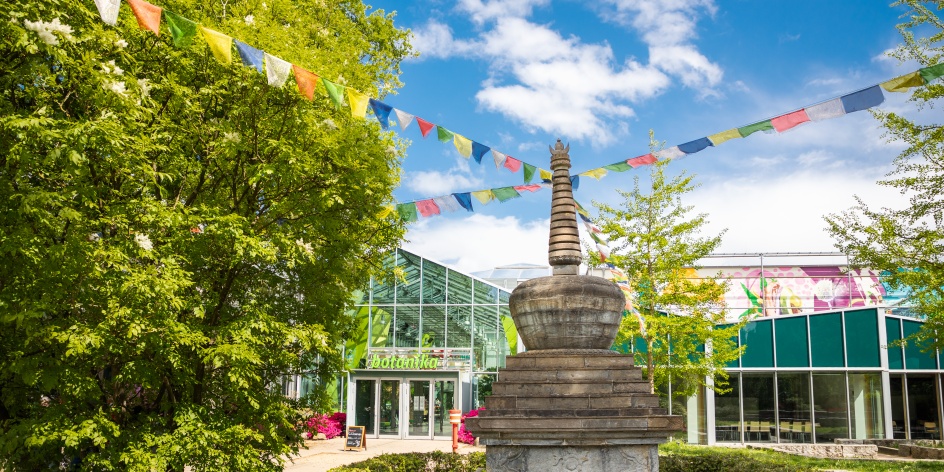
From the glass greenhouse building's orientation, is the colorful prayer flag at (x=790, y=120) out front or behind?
out front

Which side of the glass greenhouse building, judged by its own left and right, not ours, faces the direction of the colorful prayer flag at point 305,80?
front

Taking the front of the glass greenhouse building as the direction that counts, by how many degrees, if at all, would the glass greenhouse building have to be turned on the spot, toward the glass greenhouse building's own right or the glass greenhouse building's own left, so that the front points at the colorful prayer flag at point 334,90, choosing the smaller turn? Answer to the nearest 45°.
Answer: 0° — it already faces it

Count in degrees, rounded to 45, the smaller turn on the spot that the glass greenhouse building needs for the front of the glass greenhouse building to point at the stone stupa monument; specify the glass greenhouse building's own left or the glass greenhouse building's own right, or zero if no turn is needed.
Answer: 0° — it already faces it

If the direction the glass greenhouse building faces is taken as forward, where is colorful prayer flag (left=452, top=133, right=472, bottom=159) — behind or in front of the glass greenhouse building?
in front

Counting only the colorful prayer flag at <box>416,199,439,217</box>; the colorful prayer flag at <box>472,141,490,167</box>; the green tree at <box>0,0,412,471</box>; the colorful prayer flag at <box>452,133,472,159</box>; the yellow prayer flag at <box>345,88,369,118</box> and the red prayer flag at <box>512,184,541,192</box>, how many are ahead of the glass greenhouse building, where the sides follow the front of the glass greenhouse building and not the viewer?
6

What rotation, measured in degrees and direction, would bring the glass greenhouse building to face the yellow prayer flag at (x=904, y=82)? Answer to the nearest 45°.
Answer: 0° — it already faces it

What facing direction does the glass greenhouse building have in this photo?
toward the camera

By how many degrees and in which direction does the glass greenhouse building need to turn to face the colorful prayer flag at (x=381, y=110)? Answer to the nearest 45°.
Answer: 0° — it already faces it

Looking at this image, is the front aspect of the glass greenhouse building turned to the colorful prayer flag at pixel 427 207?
yes

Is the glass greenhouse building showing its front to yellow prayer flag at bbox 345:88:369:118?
yes

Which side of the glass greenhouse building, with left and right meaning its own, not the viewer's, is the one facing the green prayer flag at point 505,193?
front

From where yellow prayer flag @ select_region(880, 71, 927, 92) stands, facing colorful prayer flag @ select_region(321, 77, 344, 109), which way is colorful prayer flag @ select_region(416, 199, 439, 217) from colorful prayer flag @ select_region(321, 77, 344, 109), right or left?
right

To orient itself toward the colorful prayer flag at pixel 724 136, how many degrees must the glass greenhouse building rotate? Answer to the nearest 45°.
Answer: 0° — it already faces it

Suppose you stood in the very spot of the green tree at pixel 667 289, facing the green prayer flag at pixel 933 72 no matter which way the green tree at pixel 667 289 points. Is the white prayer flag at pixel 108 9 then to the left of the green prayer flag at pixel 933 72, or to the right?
right

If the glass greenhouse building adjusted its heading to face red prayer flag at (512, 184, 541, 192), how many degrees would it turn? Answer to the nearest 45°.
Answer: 0° — it already faces it
